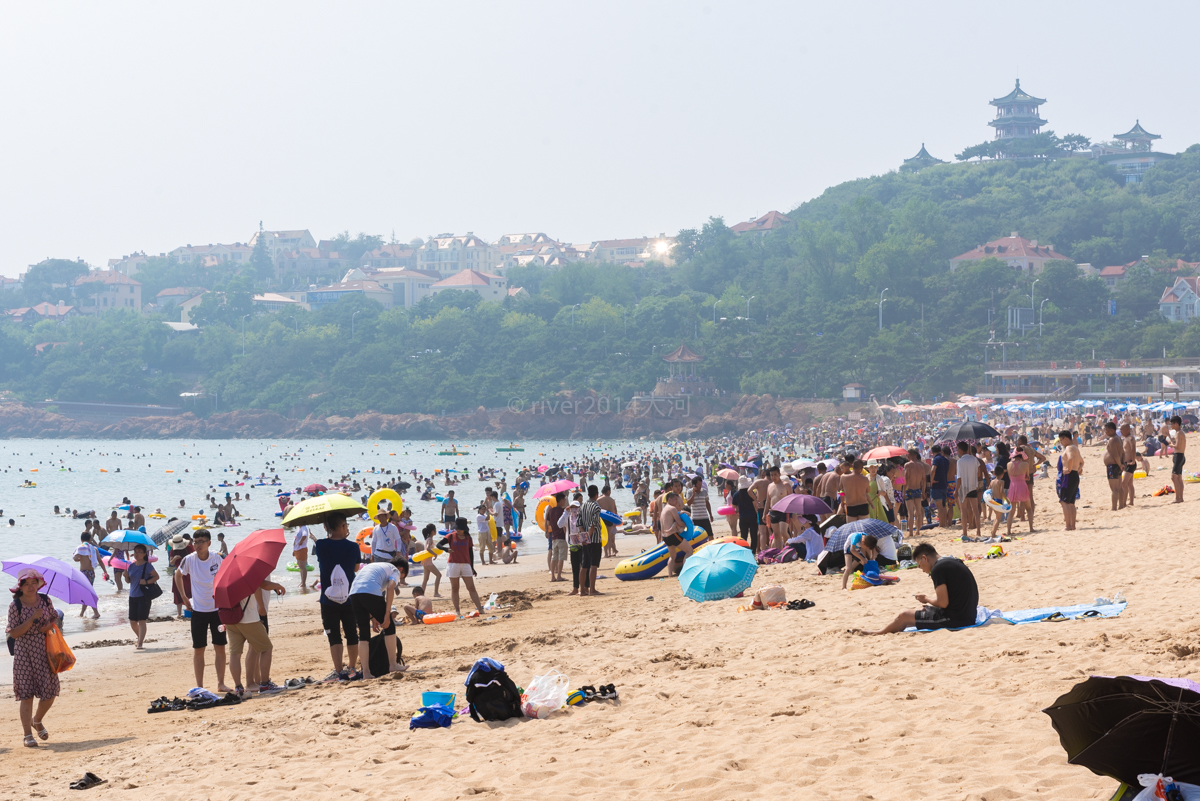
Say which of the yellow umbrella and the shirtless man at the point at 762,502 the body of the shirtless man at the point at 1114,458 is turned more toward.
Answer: the shirtless man

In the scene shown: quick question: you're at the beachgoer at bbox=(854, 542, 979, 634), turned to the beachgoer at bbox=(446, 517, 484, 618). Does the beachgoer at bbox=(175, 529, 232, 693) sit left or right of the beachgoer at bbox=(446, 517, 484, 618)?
left

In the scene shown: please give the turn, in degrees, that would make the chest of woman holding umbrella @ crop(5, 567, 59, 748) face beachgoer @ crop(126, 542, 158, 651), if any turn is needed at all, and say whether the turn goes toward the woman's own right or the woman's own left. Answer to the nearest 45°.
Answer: approximately 180°

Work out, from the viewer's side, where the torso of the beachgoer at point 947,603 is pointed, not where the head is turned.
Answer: to the viewer's left

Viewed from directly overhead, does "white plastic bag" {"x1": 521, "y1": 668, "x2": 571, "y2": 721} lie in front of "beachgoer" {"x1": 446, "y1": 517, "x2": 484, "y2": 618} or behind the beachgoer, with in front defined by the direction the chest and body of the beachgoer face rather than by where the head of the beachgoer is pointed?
in front

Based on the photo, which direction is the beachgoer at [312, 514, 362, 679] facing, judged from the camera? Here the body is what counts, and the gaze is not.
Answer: away from the camera
